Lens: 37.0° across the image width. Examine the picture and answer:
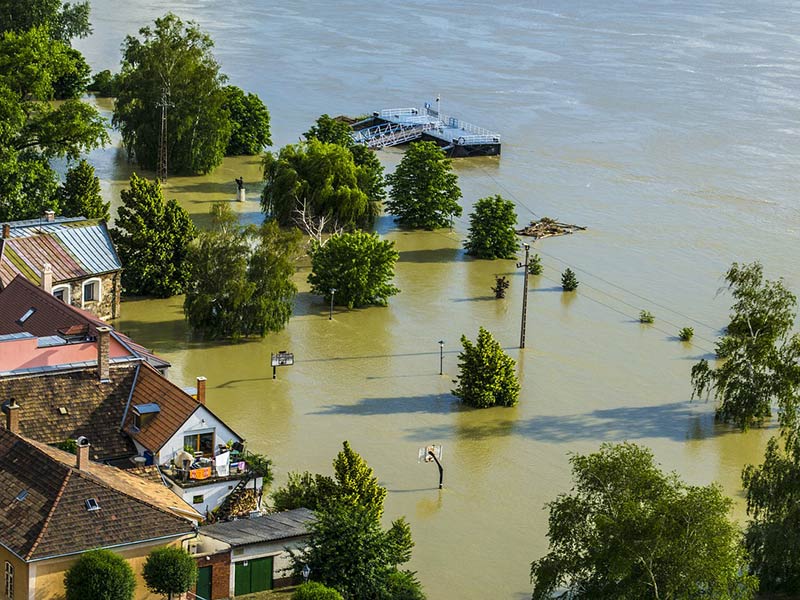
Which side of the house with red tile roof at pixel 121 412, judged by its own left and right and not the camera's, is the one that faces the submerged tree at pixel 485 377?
left

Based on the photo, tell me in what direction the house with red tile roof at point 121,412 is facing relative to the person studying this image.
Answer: facing the viewer and to the right of the viewer

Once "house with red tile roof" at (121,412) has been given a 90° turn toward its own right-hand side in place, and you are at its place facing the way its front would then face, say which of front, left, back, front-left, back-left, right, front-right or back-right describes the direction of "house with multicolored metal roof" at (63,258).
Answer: back-right

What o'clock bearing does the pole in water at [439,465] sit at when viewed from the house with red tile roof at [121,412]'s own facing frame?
The pole in water is roughly at 10 o'clock from the house with red tile roof.

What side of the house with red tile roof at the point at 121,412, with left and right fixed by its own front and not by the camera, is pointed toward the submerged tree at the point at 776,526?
front
